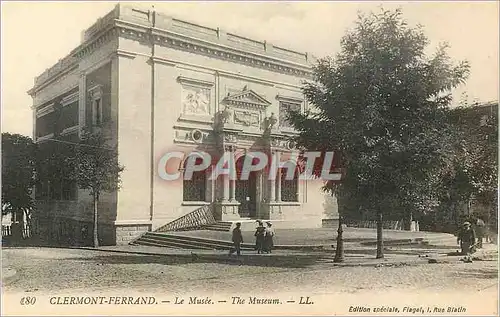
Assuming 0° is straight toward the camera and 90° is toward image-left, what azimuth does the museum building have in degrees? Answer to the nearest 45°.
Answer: approximately 315°

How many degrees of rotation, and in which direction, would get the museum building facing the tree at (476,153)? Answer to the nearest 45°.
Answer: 0° — it already faces it
